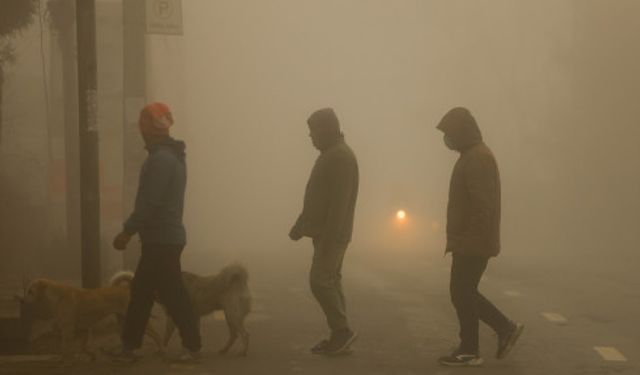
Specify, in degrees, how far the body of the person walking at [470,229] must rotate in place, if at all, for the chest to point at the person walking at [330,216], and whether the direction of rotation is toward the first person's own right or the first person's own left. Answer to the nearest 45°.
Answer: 0° — they already face them

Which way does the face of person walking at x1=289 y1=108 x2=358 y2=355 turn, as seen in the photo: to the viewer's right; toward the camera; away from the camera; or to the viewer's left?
to the viewer's left

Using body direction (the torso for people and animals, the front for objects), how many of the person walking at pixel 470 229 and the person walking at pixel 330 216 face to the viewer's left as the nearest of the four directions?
2

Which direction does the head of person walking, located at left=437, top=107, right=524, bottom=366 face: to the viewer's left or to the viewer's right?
to the viewer's left

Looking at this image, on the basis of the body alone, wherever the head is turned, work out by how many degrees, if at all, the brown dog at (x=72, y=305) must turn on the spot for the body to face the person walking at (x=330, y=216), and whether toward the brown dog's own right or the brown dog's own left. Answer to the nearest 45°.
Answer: approximately 180°

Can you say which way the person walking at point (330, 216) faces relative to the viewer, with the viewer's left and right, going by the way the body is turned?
facing to the left of the viewer

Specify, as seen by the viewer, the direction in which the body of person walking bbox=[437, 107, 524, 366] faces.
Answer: to the viewer's left

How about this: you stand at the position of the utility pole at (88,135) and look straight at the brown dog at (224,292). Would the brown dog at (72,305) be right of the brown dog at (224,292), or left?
right

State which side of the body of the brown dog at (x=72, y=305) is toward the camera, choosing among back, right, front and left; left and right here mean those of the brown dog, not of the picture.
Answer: left

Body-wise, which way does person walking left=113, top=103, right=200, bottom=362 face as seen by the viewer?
to the viewer's left
